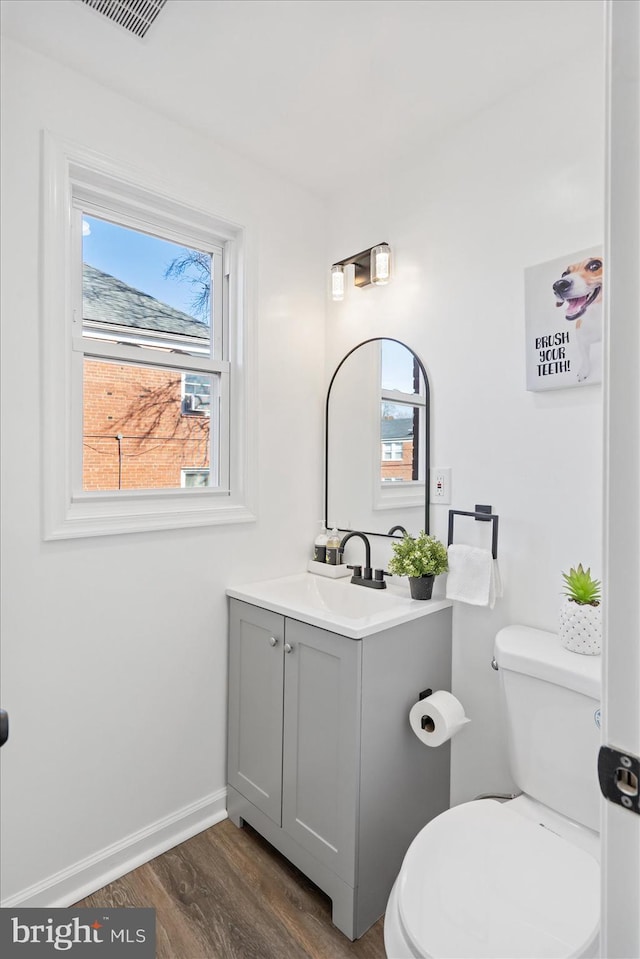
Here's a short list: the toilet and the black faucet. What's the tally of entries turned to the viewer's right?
0

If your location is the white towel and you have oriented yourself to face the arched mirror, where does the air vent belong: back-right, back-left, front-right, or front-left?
front-left

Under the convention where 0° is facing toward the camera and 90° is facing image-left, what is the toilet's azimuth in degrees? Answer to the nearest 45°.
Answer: approximately 45°

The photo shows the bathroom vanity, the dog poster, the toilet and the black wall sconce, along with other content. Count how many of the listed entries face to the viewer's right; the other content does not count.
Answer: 0

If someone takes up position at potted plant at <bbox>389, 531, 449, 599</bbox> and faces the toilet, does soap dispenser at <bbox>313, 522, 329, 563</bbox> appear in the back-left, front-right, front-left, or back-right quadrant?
back-right

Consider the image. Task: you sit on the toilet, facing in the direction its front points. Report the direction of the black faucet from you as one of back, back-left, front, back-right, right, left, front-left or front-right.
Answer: right

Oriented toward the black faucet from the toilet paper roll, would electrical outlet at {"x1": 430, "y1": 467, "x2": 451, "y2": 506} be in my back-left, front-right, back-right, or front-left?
front-right

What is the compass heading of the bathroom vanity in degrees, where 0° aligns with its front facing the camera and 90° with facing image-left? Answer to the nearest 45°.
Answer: approximately 45°

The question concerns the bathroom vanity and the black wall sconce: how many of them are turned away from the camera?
0

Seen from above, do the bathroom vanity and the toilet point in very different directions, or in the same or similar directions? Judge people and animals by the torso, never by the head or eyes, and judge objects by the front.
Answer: same or similar directions

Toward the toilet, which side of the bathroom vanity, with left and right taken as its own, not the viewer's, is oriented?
left

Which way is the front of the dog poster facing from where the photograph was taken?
facing the viewer and to the left of the viewer

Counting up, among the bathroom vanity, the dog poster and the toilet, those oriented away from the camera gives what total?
0
